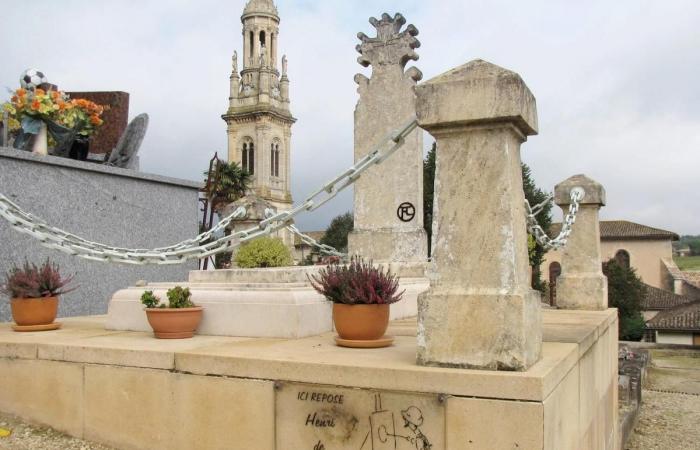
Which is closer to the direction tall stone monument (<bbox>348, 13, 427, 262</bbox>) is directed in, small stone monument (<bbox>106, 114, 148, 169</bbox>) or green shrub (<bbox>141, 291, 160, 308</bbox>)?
the green shrub

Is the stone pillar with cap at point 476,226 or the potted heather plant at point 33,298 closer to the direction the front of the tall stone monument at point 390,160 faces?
the stone pillar with cap

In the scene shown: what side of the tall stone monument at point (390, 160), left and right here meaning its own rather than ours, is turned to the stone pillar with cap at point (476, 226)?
front

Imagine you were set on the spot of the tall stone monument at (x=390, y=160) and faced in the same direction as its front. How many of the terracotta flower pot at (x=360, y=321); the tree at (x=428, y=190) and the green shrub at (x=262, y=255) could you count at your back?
1

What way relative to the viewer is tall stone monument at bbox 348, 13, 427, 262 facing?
toward the camera

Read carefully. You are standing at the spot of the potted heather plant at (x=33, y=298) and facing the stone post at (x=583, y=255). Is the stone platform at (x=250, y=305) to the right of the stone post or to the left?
right

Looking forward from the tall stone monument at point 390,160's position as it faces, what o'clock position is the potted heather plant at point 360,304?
The potted heather plant is roughly at 12 o'clock from the tall stone monument.

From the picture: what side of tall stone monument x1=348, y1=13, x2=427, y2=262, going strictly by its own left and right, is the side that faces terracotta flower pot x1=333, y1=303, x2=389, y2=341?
front

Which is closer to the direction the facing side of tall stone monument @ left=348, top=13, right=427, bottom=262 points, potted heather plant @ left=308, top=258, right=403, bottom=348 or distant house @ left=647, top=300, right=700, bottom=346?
the potted heather plant

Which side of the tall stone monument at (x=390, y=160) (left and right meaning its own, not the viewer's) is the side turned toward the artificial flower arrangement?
right

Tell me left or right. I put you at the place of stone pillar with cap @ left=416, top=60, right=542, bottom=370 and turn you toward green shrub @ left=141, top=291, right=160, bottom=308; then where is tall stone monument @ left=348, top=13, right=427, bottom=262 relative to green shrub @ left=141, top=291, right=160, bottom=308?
right

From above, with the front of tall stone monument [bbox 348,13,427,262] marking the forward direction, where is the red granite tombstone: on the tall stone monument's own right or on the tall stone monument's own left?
on the tall stone monument's own right

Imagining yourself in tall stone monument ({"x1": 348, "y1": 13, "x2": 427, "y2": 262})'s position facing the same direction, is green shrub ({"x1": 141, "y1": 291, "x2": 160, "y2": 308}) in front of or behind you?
in front

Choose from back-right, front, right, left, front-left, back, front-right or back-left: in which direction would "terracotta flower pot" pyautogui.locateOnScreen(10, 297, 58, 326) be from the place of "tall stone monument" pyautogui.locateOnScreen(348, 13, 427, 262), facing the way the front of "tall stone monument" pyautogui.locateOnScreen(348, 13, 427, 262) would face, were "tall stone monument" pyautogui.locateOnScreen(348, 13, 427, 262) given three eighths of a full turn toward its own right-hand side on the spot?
left

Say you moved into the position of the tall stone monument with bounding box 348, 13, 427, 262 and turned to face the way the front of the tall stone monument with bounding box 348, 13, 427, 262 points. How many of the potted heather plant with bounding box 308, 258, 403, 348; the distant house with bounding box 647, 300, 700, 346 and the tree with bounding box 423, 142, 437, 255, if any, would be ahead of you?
1
